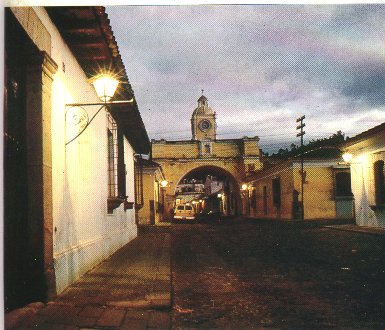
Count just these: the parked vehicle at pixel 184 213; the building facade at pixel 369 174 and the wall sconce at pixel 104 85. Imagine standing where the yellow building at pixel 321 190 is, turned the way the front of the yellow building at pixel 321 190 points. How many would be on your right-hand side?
1

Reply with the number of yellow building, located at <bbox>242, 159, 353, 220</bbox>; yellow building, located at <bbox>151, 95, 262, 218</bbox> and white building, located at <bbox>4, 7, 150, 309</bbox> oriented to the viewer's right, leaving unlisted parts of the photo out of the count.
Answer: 1

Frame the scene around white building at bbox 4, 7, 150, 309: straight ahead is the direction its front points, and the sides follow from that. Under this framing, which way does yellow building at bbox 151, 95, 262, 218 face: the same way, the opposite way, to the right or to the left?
to the right

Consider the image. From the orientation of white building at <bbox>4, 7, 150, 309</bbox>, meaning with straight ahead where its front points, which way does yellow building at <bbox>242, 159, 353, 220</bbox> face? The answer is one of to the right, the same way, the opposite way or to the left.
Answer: the opposite way

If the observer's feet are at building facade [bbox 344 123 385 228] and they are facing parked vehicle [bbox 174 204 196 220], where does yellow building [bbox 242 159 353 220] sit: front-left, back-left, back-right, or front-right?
front-right

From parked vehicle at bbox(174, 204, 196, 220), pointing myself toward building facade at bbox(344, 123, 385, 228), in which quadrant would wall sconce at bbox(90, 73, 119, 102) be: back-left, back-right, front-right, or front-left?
front-right

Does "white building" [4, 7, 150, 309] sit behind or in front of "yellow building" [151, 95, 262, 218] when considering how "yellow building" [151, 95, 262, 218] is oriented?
in front

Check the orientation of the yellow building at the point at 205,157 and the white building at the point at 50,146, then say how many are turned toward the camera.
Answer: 1

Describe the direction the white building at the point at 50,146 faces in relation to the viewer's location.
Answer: facing to the right of the viewer

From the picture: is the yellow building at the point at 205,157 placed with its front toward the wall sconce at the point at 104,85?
yes

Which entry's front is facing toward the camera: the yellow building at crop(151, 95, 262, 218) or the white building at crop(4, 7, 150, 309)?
the yellow building

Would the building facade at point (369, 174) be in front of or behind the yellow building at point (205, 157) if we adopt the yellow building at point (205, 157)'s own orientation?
in front

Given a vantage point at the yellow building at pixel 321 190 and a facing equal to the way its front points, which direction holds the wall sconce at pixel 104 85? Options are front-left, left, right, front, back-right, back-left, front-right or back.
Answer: front-left

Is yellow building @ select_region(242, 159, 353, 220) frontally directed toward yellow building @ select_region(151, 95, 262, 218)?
no

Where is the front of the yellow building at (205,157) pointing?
toward the camera

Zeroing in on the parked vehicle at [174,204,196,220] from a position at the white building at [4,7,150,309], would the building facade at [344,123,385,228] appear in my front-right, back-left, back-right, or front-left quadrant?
front-right

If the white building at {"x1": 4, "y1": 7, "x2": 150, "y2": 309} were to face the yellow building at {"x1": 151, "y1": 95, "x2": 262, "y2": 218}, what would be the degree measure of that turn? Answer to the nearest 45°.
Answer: approximately 90° to its left

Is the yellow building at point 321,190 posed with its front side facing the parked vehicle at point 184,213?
no
